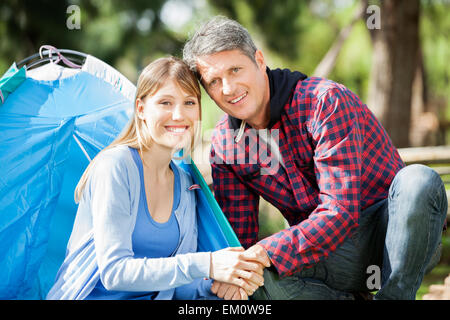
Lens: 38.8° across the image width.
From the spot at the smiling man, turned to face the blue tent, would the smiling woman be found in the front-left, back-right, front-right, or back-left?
front-left

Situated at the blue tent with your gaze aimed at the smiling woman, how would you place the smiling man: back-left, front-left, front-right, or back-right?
front-left

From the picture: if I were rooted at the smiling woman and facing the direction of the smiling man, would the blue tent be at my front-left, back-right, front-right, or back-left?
back-left

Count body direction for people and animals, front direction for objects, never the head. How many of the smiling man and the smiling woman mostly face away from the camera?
0

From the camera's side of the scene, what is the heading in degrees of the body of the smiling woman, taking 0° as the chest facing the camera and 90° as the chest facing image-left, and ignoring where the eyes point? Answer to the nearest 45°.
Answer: approximately 315°

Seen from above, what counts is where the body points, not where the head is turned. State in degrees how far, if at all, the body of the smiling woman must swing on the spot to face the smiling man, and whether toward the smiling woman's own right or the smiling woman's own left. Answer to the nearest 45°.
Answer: approximately 45° to the smiling woman's own left

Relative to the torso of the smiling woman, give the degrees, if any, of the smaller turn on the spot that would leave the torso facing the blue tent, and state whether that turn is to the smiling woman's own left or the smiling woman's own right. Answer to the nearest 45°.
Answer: approximately 180°

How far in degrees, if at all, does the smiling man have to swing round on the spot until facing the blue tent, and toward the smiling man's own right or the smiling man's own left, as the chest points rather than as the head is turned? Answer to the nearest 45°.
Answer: approximately 45° to the smiling man's own right

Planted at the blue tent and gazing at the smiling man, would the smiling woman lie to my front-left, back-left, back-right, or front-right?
front-right

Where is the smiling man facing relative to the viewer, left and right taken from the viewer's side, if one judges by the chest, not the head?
facing the viewer and to the left of the viewer
